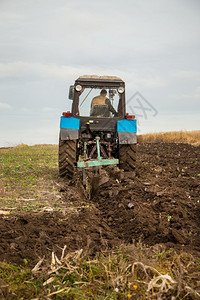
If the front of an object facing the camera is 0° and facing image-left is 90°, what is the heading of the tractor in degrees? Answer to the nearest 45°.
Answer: approximately 180°
